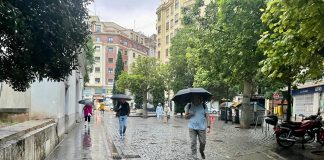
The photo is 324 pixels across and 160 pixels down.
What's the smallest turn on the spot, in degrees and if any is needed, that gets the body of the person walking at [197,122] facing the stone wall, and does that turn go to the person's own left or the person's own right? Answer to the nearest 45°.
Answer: approximately 45° to the person's own right

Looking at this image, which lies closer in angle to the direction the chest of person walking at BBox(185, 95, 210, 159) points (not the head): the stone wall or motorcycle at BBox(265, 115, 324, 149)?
the stone wall

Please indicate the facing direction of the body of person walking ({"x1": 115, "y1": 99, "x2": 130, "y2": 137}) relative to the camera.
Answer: toward the camera

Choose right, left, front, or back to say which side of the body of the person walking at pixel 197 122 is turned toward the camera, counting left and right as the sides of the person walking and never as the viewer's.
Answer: front

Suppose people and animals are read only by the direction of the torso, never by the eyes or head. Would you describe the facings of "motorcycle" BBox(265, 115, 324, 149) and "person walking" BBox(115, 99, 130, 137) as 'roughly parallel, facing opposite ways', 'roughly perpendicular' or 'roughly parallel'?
roughly perpendicular

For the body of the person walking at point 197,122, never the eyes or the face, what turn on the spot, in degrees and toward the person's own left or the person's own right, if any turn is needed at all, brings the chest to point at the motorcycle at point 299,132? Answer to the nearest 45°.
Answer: approximately 135° to the person's own left

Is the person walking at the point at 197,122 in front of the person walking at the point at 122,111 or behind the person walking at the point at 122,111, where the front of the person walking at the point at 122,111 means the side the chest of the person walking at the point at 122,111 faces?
in front

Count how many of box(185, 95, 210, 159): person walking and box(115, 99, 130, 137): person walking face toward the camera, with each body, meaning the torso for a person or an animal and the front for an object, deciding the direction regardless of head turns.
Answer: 2
